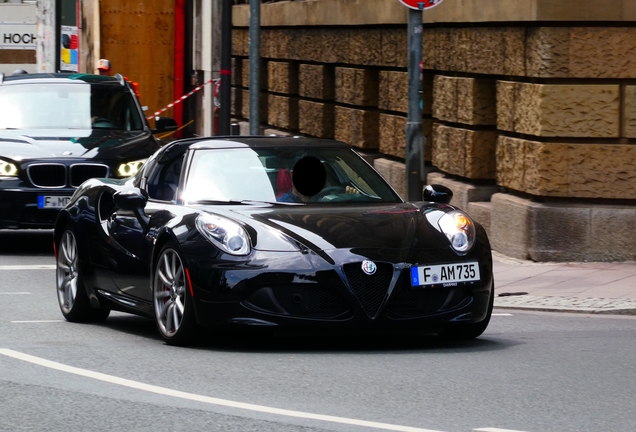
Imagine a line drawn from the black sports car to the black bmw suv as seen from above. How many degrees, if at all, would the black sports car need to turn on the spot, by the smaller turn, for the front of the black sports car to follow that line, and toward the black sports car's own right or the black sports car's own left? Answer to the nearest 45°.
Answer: approximately 135° to the black sports car's own left

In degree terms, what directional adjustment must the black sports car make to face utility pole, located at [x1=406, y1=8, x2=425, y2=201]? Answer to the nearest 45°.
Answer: approximately 135° to its left

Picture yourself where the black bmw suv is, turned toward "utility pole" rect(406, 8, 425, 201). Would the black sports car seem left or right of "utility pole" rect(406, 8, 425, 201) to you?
right

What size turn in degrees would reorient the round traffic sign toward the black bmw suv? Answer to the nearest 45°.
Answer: approximately 135° to its right

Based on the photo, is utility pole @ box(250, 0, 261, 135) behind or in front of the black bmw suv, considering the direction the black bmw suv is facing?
behind

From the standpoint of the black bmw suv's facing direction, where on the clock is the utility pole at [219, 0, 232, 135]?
The utility pole is roughly at 7 o'clock from the black bmw suv.

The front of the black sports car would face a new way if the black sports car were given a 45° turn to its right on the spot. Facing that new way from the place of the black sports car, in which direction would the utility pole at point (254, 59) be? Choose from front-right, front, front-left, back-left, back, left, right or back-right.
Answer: back

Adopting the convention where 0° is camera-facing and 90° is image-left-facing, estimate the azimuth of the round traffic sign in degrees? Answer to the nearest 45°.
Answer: approximately 0°

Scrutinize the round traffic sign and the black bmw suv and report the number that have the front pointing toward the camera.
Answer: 2
